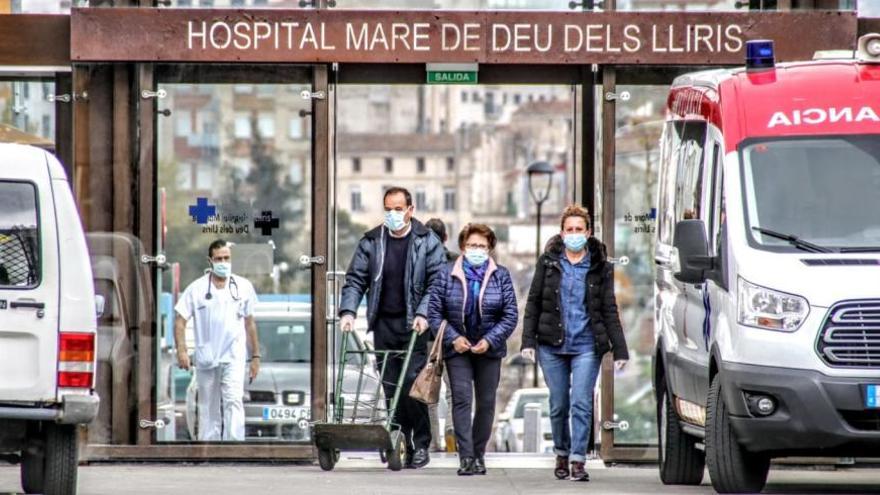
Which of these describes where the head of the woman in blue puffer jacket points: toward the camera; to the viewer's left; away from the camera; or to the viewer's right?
toward the camera

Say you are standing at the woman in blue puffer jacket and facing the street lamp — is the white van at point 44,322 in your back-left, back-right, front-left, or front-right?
back-left

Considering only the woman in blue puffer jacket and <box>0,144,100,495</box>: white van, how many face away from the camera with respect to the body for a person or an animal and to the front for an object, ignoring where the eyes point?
1

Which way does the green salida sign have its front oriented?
toward the camera

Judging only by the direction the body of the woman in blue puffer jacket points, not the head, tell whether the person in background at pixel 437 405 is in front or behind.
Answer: behind

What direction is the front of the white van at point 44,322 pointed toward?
away from the camera

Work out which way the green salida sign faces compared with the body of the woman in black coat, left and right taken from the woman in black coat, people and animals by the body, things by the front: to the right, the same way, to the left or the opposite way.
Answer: the same way

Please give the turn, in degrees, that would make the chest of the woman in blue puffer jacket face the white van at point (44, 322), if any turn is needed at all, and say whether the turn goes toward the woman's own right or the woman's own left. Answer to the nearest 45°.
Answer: approximately 45° to the woman's own right

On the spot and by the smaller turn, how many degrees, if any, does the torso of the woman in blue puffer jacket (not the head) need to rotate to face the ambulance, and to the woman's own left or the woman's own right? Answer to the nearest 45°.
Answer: approximately 45° to the woman's own left

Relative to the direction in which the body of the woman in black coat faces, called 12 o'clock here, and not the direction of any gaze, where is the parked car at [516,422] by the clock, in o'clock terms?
The parked car is roughly at 6 o'clock from the woman in black coat.

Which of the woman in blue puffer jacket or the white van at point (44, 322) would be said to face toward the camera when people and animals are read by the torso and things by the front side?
the woman in blue puffer jacket

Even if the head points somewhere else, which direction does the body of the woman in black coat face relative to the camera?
toward the camera

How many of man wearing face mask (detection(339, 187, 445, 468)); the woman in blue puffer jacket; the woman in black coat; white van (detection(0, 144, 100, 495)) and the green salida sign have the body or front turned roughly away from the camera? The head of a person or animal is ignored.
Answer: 1

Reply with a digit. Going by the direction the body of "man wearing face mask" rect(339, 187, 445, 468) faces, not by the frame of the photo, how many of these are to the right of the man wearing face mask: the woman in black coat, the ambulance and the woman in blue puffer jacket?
0
